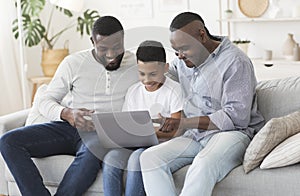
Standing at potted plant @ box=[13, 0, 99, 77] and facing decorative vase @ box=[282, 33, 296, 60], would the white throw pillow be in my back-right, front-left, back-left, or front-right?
front-right

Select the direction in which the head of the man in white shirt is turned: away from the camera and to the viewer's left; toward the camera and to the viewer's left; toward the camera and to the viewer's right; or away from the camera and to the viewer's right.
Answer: toward the camera and to the viewer's right

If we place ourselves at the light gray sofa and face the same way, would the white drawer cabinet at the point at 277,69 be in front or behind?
behind

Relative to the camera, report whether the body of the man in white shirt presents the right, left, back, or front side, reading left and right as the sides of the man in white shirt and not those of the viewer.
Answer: front

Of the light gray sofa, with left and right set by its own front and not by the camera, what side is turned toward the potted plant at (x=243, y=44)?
back

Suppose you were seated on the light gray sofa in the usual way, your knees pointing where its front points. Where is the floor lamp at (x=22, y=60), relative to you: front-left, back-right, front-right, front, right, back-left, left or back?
back-right

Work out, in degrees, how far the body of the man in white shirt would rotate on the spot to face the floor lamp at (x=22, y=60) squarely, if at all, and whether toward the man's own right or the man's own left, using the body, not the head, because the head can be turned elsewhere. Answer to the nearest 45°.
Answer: approximately 180°

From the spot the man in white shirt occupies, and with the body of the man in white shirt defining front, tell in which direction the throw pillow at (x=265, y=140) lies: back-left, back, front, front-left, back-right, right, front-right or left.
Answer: front-left

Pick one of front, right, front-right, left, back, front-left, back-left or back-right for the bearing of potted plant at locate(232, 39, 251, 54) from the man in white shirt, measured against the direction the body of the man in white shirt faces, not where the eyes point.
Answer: back-left

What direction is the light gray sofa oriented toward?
toward the camera
